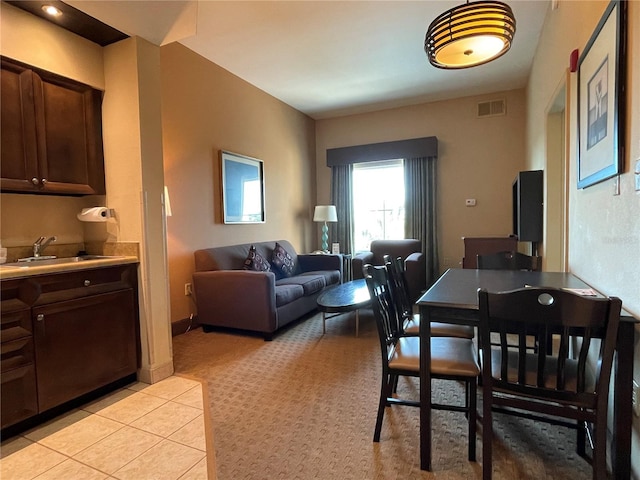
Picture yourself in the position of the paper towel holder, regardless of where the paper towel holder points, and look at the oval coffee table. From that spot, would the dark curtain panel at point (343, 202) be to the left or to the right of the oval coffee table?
left

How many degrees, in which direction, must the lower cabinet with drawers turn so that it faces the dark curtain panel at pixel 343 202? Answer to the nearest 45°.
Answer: approximately 90° to its left

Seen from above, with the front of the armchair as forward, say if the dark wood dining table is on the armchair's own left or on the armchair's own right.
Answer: on the armchair's own left

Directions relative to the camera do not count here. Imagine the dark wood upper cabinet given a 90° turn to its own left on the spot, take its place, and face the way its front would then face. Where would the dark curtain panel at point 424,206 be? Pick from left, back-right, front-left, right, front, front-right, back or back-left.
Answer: front-right

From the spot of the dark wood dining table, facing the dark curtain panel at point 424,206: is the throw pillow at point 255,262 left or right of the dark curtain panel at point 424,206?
left

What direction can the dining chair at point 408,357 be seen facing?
to the viewer's right

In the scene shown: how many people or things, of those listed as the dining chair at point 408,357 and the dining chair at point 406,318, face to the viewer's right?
2

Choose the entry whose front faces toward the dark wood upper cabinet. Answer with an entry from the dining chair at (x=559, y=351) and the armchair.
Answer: the armchair

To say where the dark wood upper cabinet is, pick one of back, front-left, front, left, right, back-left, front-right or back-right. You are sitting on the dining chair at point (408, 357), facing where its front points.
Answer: back

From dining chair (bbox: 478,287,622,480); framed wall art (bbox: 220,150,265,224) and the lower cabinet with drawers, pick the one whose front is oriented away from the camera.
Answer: the dining chair

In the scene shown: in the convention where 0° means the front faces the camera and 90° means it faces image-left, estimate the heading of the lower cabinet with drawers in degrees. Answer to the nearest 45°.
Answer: approximately 315°

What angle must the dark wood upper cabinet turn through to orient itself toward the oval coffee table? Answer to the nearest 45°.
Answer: approximately 45° to its left

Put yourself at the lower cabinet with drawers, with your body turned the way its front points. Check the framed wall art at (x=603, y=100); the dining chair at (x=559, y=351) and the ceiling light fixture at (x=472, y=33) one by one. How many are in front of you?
3

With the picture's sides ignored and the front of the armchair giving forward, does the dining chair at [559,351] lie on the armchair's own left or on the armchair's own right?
on the armchair's own left

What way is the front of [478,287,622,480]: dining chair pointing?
away from the camera

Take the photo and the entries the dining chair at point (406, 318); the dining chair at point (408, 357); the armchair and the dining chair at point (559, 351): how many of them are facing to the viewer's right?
2

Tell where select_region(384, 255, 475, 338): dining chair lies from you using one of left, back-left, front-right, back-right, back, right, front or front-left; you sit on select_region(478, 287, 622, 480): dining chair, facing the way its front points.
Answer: front-left

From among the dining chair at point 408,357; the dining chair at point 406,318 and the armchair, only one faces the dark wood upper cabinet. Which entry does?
the armchair
